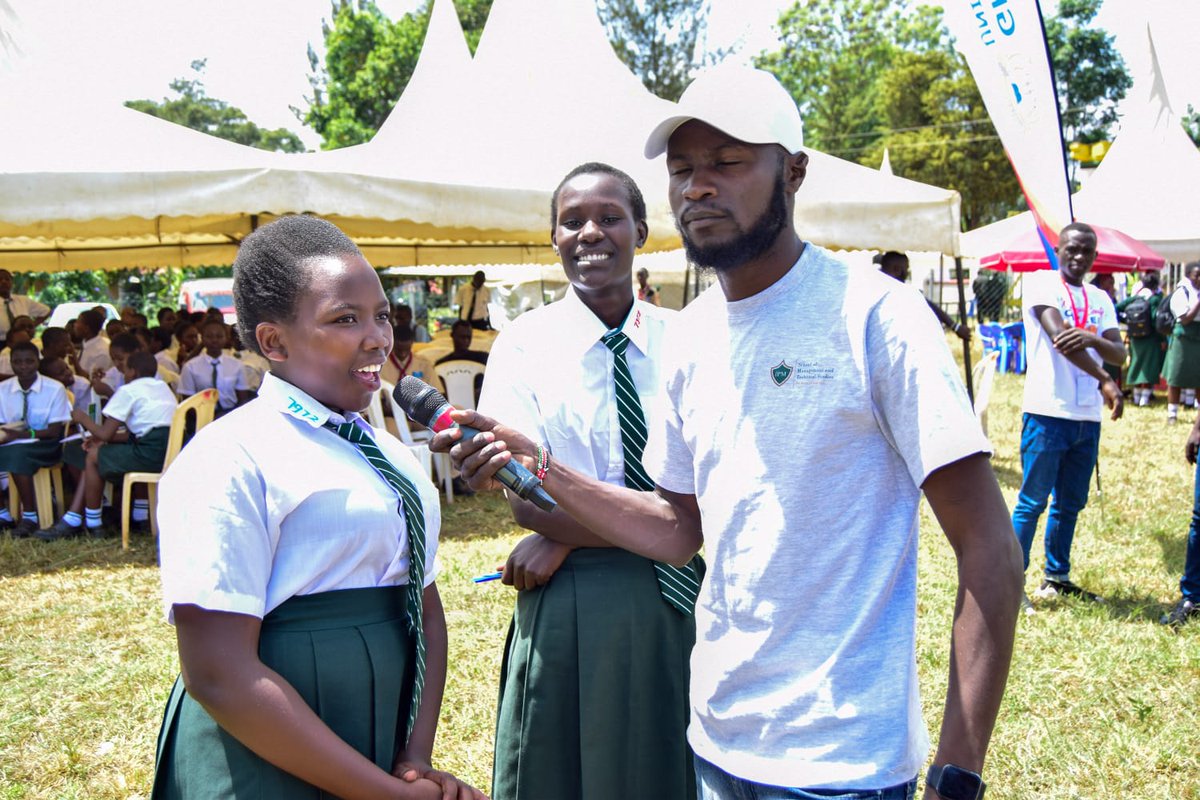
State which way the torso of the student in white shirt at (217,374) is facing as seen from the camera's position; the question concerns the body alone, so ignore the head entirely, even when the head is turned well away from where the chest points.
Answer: toward the camera

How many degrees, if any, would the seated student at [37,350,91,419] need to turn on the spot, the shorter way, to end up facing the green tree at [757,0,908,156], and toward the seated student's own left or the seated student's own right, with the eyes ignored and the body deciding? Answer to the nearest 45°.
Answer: approximately 90° to the seated student's own left

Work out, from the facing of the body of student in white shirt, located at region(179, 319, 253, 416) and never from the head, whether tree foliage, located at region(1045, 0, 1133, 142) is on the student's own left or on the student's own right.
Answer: on the student's own left

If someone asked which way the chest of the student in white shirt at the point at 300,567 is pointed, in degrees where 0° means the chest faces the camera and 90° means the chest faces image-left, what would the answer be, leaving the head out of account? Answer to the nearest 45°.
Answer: approximately 315°

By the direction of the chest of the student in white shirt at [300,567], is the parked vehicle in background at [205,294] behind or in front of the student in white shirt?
behind

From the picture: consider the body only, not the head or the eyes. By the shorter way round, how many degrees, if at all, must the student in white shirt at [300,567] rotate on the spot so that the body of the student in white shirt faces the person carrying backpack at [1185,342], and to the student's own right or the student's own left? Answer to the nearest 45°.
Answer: approximately 90° to the student's own left

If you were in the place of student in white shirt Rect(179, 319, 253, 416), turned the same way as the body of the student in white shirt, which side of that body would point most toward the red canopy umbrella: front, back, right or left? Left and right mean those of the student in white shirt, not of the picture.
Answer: left

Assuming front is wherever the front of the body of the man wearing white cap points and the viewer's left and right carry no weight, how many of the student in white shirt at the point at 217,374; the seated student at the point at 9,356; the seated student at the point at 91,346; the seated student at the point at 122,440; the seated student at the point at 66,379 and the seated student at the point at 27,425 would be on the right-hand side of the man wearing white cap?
6

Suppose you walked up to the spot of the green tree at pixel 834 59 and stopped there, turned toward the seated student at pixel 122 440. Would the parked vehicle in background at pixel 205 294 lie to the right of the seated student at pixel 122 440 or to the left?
right

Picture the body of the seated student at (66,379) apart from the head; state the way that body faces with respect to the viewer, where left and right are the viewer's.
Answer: facing the viewer and to the right of the viewer

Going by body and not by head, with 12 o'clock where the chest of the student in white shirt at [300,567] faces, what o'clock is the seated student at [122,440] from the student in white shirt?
The seated student is roughly at 7 o'clock from the student in white shirt.

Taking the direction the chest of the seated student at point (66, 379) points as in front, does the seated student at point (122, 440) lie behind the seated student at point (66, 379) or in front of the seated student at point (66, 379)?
in front

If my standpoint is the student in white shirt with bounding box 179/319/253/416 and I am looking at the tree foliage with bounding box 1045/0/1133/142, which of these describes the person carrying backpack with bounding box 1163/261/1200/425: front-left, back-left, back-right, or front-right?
front-right

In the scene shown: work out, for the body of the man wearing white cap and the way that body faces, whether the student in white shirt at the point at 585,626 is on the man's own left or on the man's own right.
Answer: on the man's own right

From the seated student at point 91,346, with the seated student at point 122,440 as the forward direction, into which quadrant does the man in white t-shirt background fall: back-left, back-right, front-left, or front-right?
front-left
